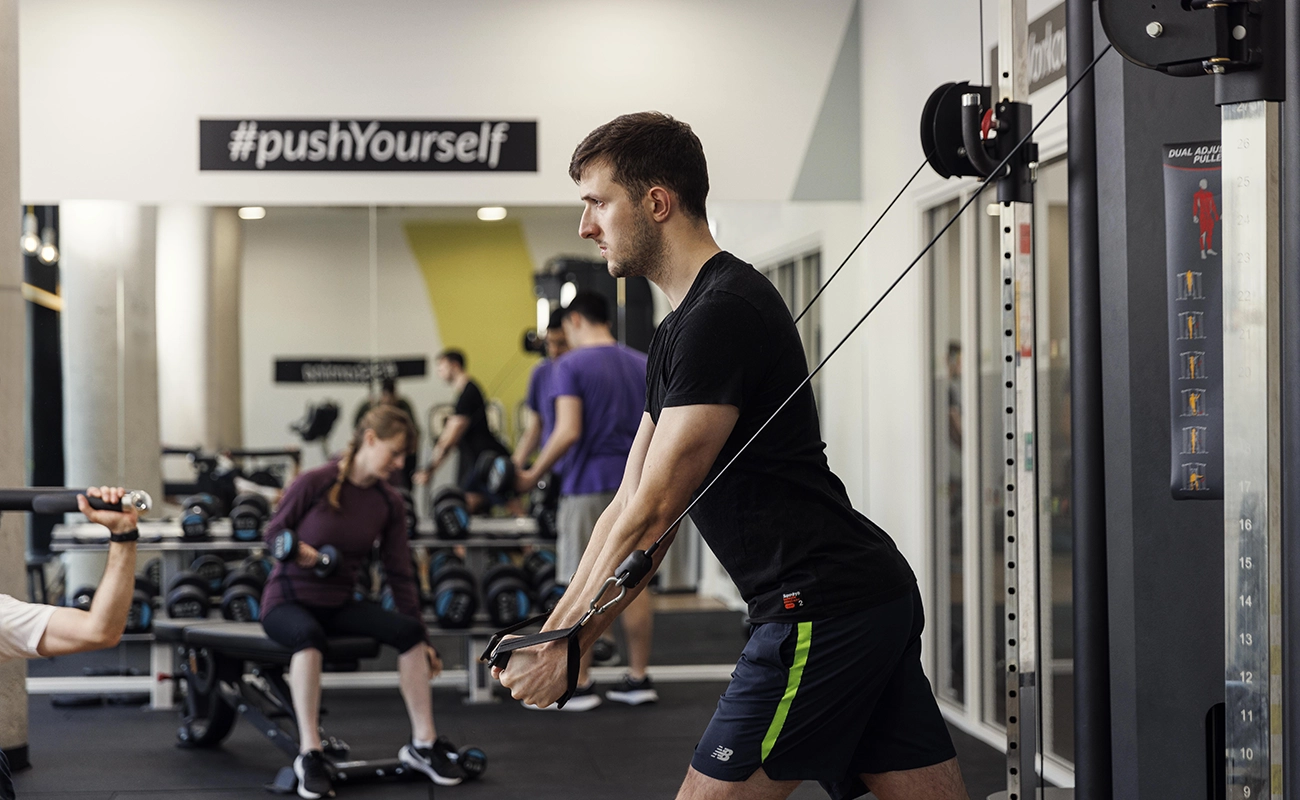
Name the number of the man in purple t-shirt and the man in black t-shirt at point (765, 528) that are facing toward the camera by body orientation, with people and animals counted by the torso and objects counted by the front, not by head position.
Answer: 0

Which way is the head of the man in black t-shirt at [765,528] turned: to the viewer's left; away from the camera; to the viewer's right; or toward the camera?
to the viewer's left

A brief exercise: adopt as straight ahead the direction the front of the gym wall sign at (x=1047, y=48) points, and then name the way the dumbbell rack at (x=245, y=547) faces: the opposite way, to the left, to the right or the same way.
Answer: to the left

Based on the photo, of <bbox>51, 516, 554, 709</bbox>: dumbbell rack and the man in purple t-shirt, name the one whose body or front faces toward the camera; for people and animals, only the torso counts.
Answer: the dumbbell rack

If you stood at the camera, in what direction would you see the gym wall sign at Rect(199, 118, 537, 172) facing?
facing the viewer

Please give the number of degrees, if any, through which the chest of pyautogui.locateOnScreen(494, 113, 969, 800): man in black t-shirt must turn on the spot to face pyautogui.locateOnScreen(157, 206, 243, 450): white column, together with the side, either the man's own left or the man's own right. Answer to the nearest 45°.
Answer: approximately 45° to the man's own right

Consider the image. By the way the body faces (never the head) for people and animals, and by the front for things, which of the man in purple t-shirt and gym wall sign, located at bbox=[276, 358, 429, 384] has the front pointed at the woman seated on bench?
the gym wall sign

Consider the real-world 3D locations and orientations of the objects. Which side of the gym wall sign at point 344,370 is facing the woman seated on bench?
front

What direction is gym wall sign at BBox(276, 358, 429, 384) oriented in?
toward the camera

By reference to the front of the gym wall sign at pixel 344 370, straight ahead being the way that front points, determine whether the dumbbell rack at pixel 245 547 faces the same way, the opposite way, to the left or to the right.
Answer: the same way

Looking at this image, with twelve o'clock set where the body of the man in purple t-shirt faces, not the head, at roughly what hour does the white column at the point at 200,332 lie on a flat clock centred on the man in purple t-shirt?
The white column is roughly at 11 o'clock from the man in purple t-shirt.

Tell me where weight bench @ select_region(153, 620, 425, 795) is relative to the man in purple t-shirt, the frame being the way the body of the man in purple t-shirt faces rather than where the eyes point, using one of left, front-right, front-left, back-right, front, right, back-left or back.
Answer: left

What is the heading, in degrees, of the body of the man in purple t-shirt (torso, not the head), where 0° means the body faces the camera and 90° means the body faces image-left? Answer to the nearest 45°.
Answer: approximately 135°

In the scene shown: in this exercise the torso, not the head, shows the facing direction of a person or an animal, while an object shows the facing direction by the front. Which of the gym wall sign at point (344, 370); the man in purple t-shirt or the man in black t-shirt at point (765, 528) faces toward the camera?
the gym wall sign
